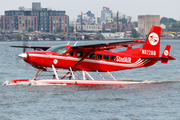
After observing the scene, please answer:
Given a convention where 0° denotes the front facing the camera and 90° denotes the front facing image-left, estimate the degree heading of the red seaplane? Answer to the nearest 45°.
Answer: approximately 45°
